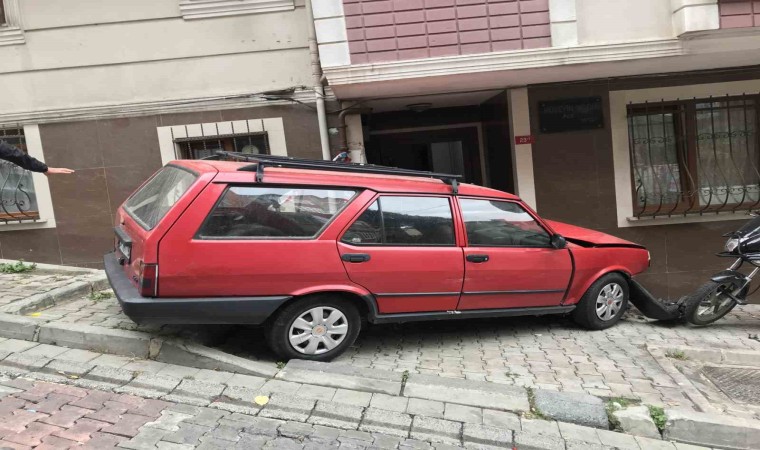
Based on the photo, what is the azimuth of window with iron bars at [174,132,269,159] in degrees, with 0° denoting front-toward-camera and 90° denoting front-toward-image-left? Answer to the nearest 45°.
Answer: approximately 0°

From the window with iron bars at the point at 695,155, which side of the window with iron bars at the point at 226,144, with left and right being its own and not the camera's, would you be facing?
left

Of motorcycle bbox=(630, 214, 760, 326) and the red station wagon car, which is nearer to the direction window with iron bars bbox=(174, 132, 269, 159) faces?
the red station wagon car

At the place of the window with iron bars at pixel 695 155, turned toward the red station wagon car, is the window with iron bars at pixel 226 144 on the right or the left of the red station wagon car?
right

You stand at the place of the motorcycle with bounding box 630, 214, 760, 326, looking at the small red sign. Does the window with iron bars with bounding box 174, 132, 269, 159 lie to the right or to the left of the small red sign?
left

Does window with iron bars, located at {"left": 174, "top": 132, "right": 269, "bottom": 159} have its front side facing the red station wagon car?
yes

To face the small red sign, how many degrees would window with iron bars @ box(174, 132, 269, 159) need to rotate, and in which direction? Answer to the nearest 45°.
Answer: approximately 90° to its left

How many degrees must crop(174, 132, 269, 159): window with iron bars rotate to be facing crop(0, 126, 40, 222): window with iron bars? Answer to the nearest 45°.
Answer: approximately 90° to its right

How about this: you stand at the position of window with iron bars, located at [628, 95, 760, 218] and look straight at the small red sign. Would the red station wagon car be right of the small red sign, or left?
left

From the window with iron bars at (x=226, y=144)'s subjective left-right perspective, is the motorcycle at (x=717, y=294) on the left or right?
on its left

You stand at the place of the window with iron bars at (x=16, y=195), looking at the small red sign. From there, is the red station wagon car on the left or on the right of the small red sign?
right

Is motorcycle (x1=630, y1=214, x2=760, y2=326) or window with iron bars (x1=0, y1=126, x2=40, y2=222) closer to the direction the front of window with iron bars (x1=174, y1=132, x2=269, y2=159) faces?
the motorcycle
